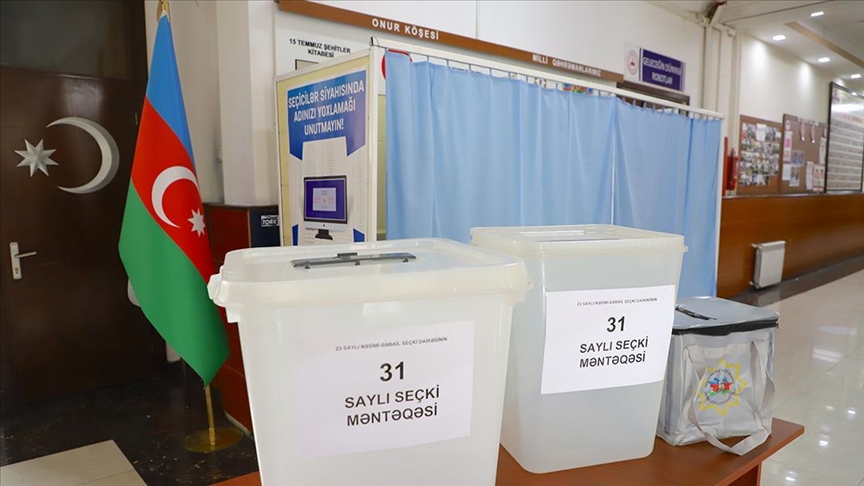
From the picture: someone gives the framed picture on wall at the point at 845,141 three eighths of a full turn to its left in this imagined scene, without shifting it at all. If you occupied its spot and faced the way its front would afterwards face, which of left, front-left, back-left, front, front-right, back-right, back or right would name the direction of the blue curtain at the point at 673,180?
back

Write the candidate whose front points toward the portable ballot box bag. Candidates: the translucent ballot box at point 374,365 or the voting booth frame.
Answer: the voting booth frame

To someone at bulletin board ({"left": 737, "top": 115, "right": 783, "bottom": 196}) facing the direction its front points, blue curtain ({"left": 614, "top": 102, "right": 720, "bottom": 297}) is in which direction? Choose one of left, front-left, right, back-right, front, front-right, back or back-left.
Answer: front-right

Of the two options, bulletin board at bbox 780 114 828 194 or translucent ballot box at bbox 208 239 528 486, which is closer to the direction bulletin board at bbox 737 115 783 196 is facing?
the translucent ballot box

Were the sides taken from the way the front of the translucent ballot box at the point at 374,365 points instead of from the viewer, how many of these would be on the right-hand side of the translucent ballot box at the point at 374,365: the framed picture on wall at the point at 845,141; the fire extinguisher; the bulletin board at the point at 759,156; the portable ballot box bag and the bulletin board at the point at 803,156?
0

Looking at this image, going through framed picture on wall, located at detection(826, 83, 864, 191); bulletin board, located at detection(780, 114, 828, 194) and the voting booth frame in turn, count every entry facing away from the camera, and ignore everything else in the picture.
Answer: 0

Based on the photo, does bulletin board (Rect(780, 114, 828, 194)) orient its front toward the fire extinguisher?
no

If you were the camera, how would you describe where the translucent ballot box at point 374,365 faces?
facing the viewer

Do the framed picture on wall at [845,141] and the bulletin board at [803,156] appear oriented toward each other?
no

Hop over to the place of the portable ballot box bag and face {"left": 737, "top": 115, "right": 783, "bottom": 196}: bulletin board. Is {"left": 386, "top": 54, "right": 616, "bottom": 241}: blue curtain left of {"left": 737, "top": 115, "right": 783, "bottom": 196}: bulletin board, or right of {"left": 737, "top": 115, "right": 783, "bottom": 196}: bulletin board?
left

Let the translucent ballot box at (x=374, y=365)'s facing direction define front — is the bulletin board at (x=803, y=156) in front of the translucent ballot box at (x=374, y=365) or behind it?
behind

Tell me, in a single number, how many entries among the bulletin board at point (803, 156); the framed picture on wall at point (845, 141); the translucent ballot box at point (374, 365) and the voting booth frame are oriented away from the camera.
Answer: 0

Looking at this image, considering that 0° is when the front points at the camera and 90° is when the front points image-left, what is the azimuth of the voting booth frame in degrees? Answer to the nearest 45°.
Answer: approximately 315°

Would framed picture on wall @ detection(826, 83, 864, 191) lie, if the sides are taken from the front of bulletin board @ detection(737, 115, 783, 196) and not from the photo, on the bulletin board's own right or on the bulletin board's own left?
on the bulletin board's own left
